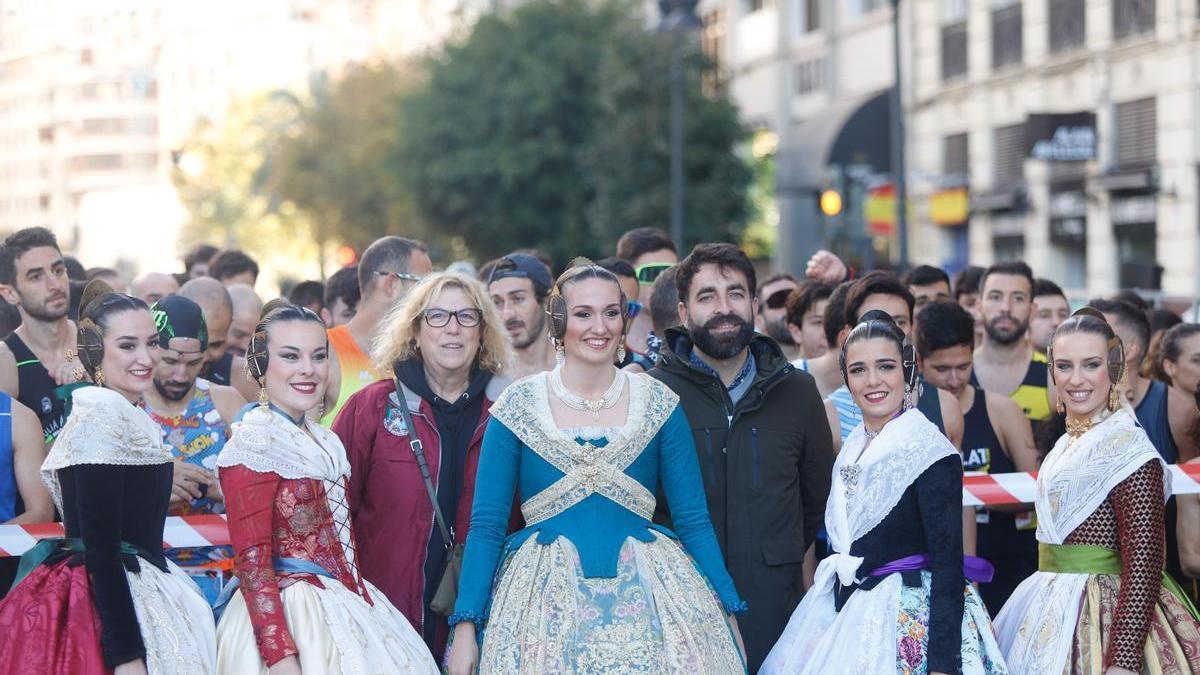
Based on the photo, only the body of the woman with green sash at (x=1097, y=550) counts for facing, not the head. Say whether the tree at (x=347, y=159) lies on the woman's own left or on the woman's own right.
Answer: on the woman's own right

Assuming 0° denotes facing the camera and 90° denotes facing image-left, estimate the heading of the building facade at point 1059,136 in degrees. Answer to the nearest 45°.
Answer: approximately 45°

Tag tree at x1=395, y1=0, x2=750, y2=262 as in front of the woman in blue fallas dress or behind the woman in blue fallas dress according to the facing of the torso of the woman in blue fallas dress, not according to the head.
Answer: behind

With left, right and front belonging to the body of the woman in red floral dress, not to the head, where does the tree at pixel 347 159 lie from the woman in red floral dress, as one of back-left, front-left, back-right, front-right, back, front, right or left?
back-left

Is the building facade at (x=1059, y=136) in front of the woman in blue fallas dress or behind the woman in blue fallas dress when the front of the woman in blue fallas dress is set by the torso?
behind

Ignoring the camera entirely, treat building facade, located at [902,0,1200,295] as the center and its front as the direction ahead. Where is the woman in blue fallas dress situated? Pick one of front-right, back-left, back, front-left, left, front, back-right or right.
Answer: front-left

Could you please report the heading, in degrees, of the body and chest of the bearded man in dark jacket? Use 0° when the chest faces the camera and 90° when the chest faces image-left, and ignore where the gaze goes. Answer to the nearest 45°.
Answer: approximately 0°

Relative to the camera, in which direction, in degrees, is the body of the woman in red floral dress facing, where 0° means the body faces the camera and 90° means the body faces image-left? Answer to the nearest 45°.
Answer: approximately 315°

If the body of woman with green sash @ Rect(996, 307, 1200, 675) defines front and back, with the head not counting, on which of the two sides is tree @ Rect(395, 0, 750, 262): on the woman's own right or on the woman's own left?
on the woman's own right

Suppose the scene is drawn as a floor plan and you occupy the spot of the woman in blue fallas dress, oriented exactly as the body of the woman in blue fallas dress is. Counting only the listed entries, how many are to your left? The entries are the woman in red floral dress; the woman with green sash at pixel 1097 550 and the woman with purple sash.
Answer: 2

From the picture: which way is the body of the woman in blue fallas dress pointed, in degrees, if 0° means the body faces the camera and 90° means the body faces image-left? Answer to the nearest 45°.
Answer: approximately 0°

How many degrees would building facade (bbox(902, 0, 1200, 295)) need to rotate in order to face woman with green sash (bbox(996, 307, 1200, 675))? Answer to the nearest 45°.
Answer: approximately 45° to its left
